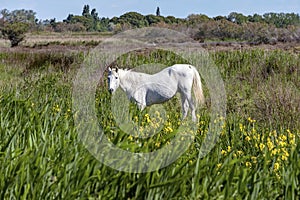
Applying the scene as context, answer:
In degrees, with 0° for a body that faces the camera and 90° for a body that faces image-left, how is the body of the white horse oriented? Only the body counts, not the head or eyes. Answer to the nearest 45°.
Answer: approximately 90°

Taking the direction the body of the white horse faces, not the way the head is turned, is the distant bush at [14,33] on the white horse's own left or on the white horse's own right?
on the white horse's own right
